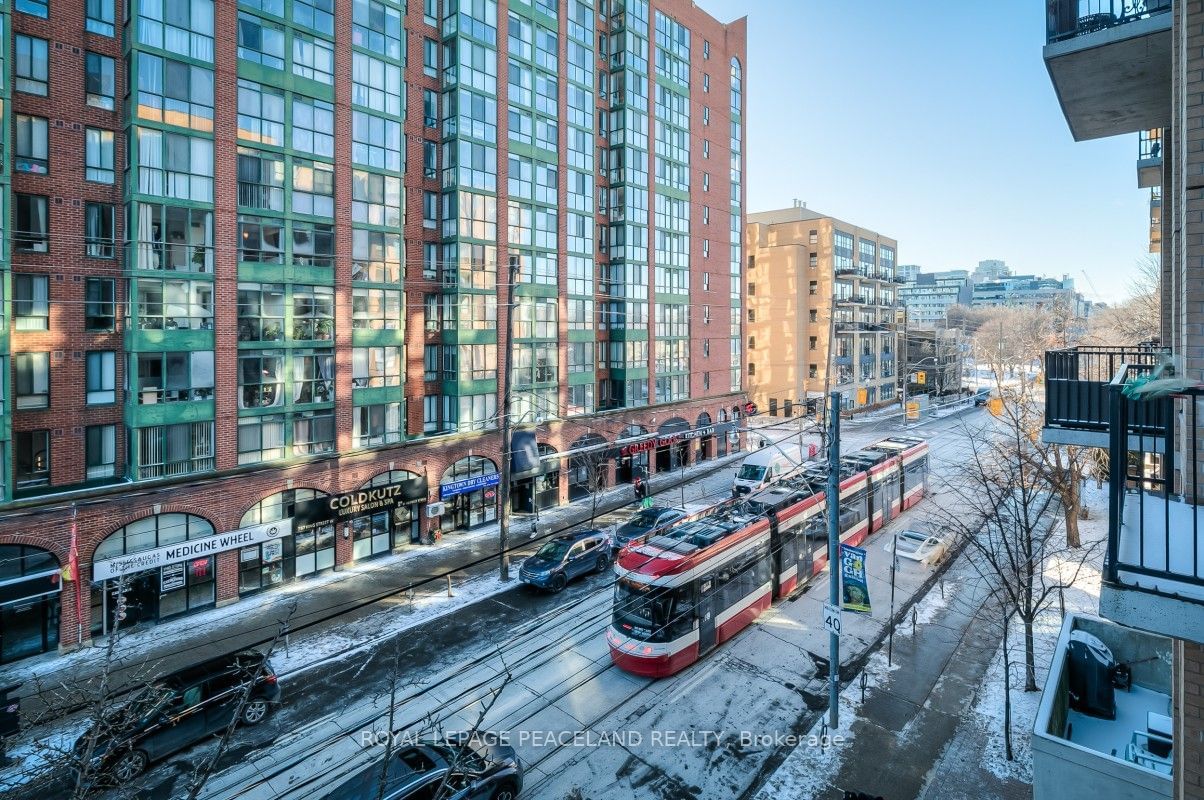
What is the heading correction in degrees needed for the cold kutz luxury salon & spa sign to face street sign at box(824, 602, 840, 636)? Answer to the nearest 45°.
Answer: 0° — it already faces it

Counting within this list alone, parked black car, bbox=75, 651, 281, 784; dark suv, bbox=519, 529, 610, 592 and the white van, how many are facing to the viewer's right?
0

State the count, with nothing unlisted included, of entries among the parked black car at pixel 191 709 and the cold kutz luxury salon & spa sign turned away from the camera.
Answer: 0

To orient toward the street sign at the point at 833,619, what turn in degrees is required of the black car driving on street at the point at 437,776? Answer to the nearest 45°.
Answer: approximately 45° to its right

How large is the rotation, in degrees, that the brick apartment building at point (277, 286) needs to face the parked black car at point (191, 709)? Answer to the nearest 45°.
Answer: approximately 45° to its right

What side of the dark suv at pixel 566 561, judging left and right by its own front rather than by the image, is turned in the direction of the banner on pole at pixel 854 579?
left

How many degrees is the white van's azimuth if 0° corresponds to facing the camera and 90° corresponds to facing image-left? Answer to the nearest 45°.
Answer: approximately 45°

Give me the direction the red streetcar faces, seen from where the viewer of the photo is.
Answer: facing away from the viewer and to the right of the viewer

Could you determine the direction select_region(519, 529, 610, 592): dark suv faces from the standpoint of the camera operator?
facing the viewer and to the left of the viewer

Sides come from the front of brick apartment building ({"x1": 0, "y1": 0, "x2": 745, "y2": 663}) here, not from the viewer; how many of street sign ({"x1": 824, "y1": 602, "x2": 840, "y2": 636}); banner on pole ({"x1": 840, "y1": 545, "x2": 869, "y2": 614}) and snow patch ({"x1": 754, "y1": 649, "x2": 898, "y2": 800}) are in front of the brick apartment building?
3

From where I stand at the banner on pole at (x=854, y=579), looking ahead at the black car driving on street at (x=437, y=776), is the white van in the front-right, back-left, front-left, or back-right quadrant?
back-right

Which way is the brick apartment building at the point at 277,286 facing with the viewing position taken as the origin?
facing the viewer and to the right of the viewer

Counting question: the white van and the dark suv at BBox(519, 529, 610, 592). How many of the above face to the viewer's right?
0

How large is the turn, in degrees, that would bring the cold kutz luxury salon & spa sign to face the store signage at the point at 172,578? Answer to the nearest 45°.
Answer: approximately 90° to its right

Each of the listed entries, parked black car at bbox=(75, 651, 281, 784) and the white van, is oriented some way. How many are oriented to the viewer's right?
0
